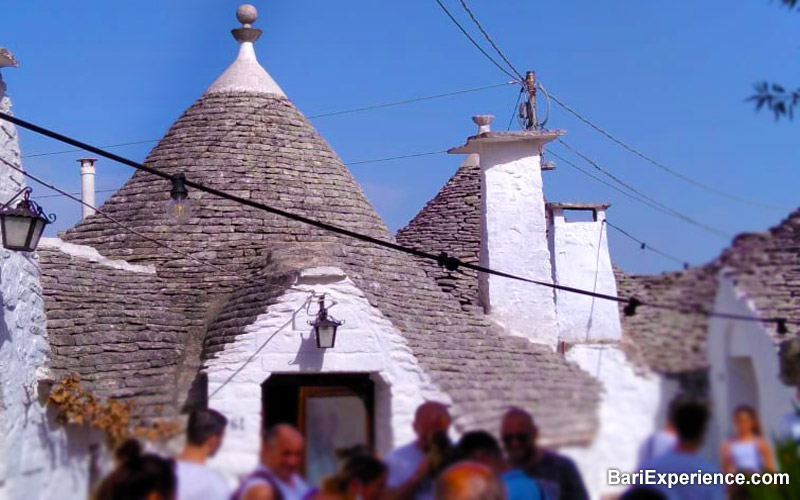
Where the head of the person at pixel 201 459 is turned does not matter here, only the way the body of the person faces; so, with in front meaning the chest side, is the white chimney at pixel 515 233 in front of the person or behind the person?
in front

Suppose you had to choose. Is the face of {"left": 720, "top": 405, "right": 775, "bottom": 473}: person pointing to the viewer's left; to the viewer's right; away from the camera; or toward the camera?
toward the camera

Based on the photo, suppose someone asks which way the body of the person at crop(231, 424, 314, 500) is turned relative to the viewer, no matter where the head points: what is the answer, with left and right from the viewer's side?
facing the viewer and to the right of the viewer

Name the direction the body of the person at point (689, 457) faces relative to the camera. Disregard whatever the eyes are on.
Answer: away from the camera

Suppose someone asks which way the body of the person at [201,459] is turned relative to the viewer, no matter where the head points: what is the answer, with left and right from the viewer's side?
facing away from the viewer and to the right of the viewer

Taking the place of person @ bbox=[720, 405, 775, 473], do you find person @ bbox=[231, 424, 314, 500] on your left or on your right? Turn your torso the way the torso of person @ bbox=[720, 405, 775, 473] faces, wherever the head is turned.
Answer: on your right

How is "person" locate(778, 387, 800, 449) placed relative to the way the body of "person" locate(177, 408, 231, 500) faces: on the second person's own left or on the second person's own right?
on the second person's own right

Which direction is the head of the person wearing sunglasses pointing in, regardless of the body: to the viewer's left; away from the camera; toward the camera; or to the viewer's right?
toward the camera

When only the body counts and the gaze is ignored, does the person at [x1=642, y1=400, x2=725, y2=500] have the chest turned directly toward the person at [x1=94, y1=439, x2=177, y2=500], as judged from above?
no

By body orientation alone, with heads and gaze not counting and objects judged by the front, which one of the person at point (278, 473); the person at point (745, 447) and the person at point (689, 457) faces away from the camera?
the person at point (689, 457)

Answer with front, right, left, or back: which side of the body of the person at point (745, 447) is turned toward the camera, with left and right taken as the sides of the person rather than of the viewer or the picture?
front

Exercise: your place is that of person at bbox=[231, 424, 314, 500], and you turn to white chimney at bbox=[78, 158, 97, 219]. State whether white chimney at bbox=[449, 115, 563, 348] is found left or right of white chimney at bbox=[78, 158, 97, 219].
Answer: right

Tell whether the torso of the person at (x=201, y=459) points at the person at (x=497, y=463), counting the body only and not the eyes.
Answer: no

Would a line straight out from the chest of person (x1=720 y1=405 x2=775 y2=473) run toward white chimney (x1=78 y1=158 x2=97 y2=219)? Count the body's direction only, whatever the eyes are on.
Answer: no

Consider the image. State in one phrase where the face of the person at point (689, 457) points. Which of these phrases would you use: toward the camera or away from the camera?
away from the camera
